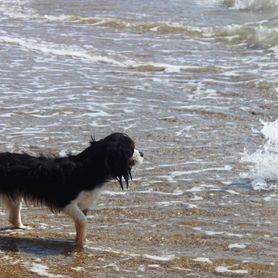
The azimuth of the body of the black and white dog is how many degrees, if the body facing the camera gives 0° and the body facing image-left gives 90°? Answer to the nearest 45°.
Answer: approximately 270°
